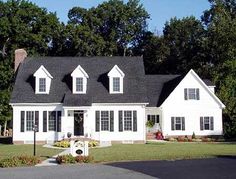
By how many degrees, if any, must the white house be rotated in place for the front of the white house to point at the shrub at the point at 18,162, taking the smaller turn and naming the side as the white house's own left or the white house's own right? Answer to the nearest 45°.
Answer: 0° — it already faces it

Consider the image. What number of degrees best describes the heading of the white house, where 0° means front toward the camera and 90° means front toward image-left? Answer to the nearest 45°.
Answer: approximately 0°

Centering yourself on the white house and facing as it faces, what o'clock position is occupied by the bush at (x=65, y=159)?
The bush is roughly at 12 o'clock from the white house.

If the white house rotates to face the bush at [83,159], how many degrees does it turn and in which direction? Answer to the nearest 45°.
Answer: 0° — it already faces it
